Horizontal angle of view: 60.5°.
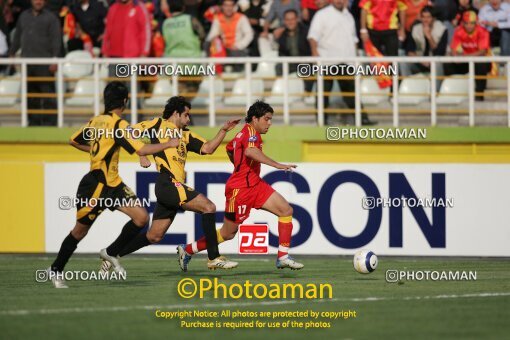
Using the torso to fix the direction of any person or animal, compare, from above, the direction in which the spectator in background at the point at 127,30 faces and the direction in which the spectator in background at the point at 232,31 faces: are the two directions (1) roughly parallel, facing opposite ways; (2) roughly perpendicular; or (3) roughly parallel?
roughly parallel

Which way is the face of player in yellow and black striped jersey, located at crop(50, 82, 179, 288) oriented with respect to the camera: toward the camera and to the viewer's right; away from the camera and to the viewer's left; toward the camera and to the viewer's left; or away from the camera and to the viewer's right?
away from the camera and to the viewer's right

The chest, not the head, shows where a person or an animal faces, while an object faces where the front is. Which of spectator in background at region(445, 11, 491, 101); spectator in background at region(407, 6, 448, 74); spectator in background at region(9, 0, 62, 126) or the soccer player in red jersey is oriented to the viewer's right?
the soccer player in red jersey

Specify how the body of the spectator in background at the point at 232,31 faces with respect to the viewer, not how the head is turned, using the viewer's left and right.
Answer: facing the viewer

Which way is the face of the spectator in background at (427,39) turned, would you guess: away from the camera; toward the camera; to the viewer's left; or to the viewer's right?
toward the camera

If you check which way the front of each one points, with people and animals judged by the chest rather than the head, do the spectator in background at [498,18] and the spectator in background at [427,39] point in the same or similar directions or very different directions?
same or similar directions

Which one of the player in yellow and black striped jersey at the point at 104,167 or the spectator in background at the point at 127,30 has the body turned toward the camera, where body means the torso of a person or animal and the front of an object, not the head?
the spectator in background

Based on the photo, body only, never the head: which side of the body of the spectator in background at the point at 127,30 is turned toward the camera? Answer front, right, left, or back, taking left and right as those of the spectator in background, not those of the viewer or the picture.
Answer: front

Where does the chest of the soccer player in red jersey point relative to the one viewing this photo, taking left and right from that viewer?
facing to the right of the viewer

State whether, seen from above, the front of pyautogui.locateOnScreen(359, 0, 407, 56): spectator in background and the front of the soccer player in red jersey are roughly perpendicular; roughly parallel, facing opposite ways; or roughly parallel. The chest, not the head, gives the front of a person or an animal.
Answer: roughly perpendicular

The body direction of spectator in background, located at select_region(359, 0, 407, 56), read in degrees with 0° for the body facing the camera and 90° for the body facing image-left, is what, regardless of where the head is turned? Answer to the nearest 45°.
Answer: approximately 0°

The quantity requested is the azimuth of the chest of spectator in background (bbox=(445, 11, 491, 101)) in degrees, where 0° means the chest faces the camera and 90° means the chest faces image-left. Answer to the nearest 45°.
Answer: approximately 0°
